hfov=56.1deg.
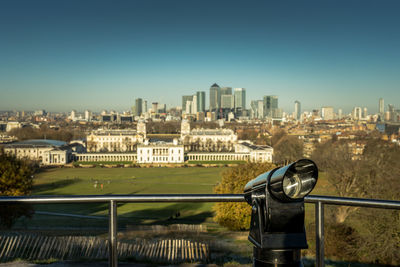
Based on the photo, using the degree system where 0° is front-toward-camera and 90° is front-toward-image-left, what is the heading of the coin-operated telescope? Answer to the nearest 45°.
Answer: approximately 315°

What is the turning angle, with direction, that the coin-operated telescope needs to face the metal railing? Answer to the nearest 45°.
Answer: approximately 180°
